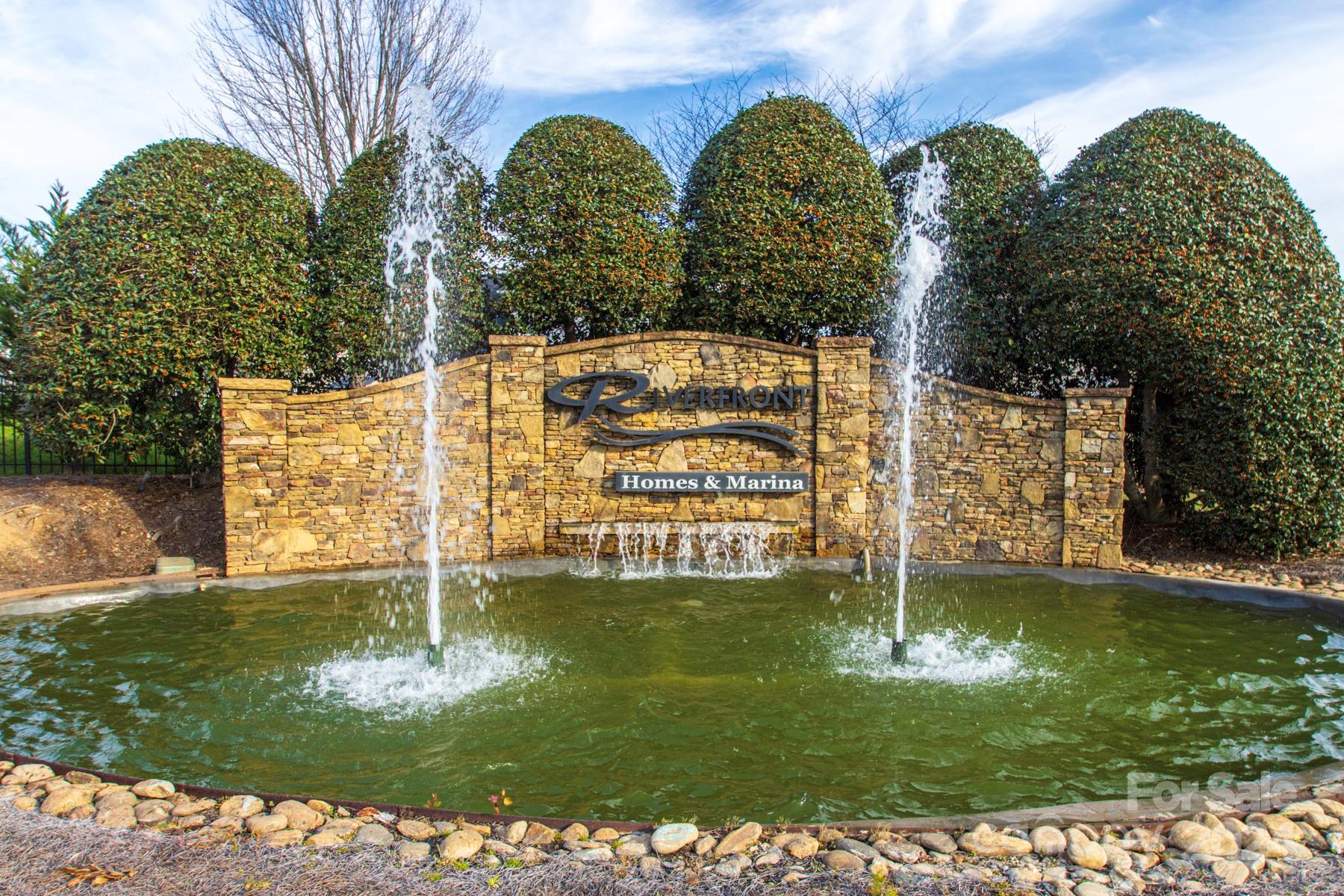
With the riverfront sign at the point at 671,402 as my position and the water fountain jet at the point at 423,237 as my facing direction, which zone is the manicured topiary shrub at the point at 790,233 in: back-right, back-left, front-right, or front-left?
back-right

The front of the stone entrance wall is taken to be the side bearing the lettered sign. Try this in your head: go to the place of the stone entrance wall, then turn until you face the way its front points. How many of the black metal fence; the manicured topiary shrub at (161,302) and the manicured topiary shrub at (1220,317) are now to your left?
1

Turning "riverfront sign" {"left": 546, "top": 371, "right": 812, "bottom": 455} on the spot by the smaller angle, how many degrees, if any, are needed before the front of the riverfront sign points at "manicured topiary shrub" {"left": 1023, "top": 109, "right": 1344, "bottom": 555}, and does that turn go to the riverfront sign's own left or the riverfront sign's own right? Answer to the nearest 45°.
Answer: approximately 90° to the riverfront sign's own left

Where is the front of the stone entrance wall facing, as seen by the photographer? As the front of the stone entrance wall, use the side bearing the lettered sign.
facing the viewer

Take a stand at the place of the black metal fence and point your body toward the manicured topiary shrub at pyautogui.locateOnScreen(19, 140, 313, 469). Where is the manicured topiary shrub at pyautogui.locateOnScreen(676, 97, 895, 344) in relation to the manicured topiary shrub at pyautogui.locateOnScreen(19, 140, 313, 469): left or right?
left

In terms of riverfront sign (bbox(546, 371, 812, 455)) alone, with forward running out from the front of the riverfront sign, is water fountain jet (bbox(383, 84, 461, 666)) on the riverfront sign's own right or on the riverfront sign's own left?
on the riverfront sign's own right

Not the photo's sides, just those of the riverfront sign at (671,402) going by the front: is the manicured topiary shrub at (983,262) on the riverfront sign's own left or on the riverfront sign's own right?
on the riverfront sign's own left

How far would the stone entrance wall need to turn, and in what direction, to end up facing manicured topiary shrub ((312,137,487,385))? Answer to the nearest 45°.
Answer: approximately 90° to its right

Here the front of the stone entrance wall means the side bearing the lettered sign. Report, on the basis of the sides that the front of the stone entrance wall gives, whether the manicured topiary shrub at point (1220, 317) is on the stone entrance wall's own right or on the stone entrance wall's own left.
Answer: on the stone entrance wall's own left

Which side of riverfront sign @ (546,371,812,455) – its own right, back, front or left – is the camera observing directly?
front
